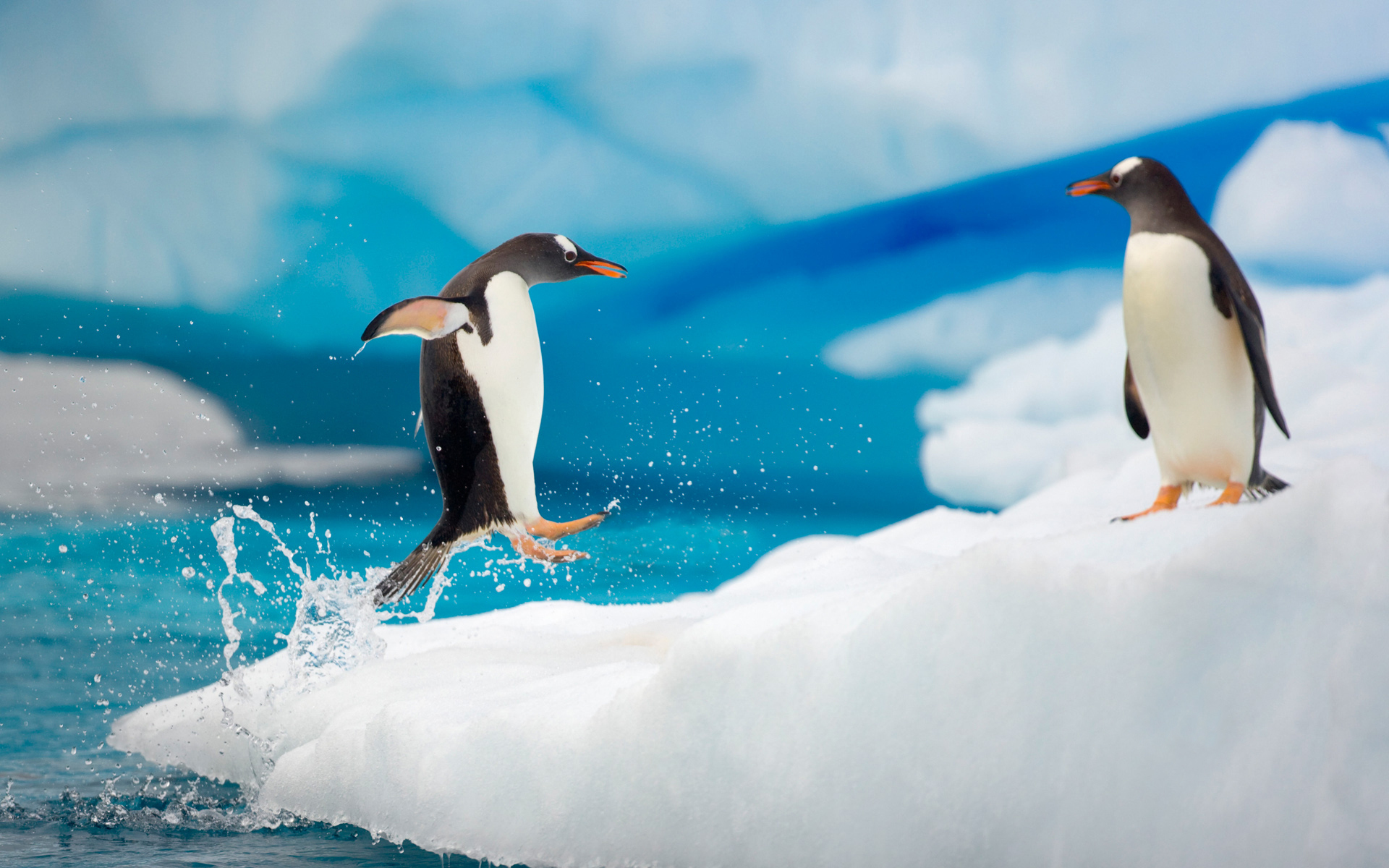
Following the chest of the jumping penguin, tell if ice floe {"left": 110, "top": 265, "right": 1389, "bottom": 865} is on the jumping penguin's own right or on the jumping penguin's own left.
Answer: on the jumping penguin's own right

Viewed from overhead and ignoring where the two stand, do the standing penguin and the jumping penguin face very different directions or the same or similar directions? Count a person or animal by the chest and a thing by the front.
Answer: very different directions

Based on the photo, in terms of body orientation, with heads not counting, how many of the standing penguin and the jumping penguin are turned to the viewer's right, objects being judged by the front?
1

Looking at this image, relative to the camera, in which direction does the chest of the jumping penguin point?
to the viewer's right

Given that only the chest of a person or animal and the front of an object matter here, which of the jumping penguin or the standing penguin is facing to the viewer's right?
the jumping penguin

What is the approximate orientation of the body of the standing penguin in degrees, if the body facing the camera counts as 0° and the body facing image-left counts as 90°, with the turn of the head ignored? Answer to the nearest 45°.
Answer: approximately 45°
